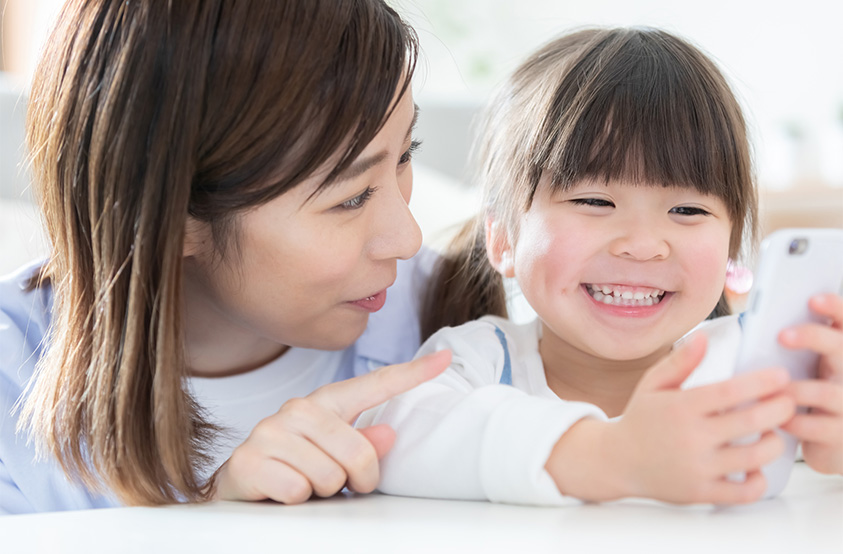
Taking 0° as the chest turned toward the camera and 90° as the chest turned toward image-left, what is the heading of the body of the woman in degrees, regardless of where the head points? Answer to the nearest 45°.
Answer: approximately 315°
